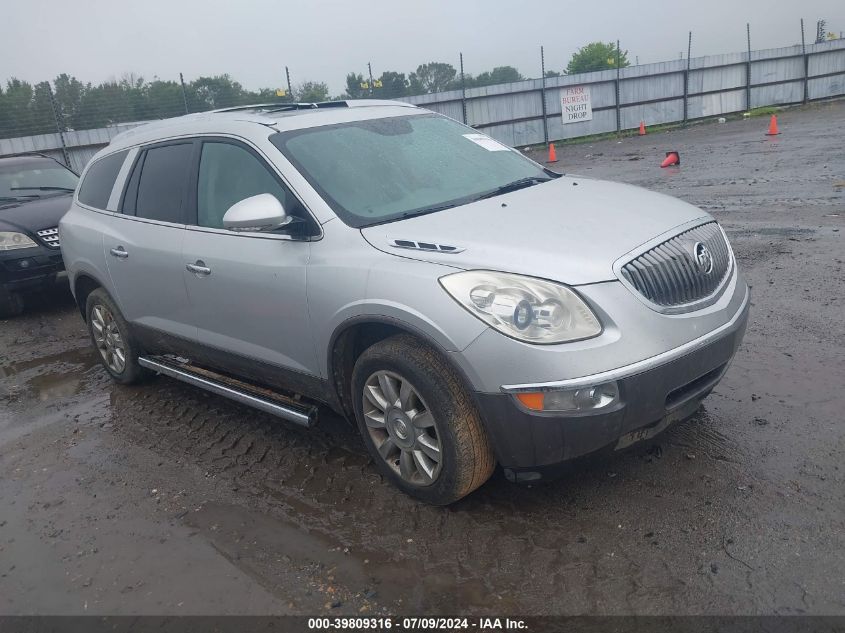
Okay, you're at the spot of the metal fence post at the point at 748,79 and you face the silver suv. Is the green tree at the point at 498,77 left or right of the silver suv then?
right

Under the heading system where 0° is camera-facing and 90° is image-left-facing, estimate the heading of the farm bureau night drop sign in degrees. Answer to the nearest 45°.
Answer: approximately 0°

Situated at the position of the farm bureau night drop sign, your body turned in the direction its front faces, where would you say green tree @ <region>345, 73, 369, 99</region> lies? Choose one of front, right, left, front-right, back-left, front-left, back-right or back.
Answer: right

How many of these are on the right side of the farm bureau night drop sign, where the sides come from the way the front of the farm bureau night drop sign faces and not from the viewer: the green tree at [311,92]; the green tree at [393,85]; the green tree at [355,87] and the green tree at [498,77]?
4

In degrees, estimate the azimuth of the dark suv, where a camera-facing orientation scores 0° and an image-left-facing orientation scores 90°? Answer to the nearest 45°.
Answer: approximately 315°

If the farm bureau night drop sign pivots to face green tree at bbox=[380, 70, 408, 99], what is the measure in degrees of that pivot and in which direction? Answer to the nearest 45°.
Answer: approximately 90° to its right

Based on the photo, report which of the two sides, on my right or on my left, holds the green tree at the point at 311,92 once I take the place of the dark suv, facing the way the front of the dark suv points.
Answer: on my left

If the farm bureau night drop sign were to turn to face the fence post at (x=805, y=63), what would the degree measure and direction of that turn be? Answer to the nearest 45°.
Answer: approximately 135° to its left

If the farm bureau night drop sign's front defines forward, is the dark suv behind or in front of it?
in front

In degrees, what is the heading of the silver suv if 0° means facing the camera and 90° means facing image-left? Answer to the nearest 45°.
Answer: approximately 315°

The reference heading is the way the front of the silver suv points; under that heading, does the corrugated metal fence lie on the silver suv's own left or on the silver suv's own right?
on the silver suv's own left

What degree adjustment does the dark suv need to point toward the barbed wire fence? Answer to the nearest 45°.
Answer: approximately 135° to its left

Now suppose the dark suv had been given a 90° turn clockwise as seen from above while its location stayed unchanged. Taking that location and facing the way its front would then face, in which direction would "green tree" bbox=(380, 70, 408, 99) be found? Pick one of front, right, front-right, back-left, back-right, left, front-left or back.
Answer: back

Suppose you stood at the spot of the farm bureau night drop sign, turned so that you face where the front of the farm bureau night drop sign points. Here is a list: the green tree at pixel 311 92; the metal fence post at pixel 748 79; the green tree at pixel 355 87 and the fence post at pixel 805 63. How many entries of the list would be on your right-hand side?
2
